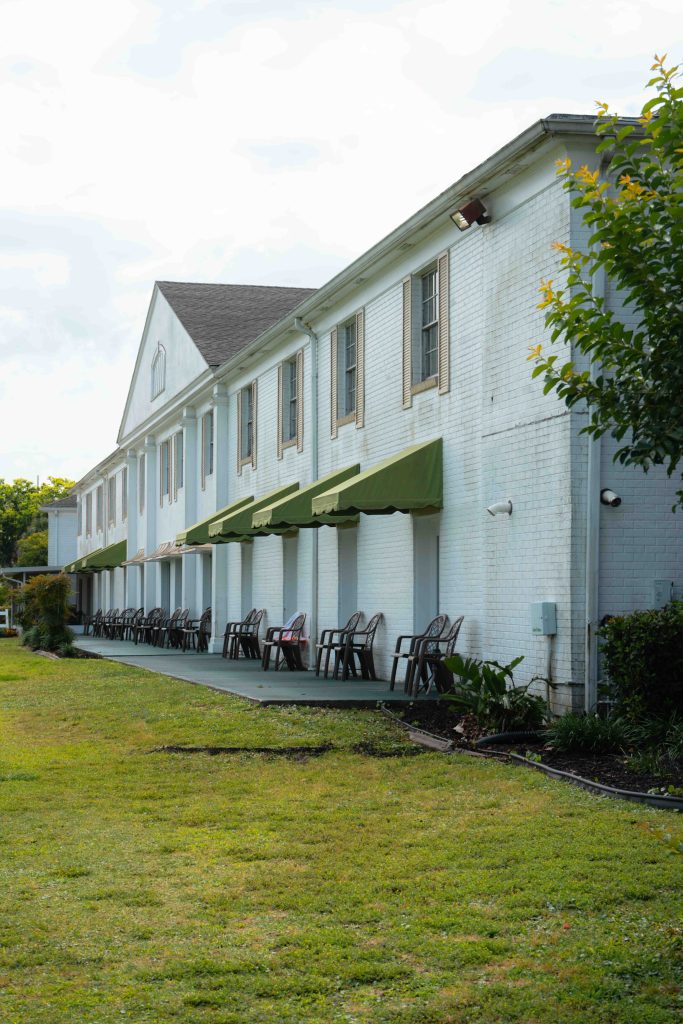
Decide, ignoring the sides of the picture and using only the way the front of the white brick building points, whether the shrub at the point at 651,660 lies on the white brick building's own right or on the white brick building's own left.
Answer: on the white brick building's own left

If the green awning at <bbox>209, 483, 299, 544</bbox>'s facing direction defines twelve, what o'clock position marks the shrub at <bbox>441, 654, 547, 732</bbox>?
The shrub is roughly at 10 o'clock from the green awning.

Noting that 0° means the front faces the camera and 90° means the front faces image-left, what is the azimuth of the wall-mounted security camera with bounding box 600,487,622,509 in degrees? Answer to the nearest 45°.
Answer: approximately 315°

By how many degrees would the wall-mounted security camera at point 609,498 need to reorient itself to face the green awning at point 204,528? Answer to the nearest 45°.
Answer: approximately 180°

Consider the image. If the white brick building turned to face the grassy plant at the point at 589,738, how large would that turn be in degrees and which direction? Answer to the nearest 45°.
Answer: approximately 45° to its left

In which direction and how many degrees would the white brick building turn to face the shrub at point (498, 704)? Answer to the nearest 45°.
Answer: approximately 45° to its left

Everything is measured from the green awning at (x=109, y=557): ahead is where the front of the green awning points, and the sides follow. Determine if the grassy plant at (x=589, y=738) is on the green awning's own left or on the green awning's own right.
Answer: on the green awning's own left

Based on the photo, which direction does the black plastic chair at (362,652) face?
to the viewer's left

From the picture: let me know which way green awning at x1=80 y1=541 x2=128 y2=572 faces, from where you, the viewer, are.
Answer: facing to the left of the viewer

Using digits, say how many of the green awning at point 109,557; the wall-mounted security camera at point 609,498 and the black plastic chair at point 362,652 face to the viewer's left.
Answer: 2

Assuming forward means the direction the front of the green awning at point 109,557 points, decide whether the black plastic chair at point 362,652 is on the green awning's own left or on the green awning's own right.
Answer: on the green awning's own left

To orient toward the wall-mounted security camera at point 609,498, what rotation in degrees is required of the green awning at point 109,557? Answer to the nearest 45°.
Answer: approximately 90° to its left

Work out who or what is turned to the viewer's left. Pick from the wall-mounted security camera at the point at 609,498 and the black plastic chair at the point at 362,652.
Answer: the black plastic chair
